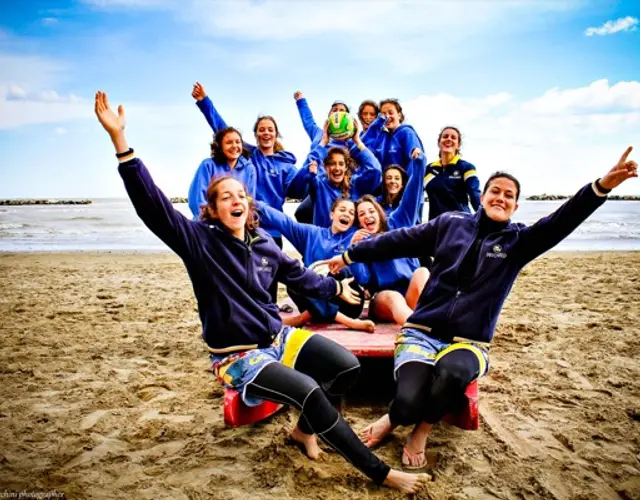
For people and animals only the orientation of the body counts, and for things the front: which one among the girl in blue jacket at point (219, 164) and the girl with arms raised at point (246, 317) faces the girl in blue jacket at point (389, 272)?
the girl in blue jacket at point (219, 164)

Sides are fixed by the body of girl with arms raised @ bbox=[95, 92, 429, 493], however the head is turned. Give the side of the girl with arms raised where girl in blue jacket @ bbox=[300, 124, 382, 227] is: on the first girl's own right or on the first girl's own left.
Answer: on the first girl's own left

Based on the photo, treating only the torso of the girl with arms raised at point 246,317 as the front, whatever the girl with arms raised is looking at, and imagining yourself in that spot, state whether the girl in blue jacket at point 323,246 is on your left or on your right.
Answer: on your left

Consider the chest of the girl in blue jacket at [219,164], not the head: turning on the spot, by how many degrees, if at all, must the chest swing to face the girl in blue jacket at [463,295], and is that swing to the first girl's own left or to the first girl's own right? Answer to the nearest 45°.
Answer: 0° — they already face them

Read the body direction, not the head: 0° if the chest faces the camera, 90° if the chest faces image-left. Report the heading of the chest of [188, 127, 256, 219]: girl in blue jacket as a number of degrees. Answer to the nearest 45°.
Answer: approximately 315°

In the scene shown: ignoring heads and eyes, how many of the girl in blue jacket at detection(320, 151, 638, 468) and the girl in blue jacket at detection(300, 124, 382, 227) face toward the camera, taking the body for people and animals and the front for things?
2

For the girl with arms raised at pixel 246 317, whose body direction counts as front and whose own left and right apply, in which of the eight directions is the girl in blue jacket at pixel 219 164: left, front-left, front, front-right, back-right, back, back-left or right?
back-left
